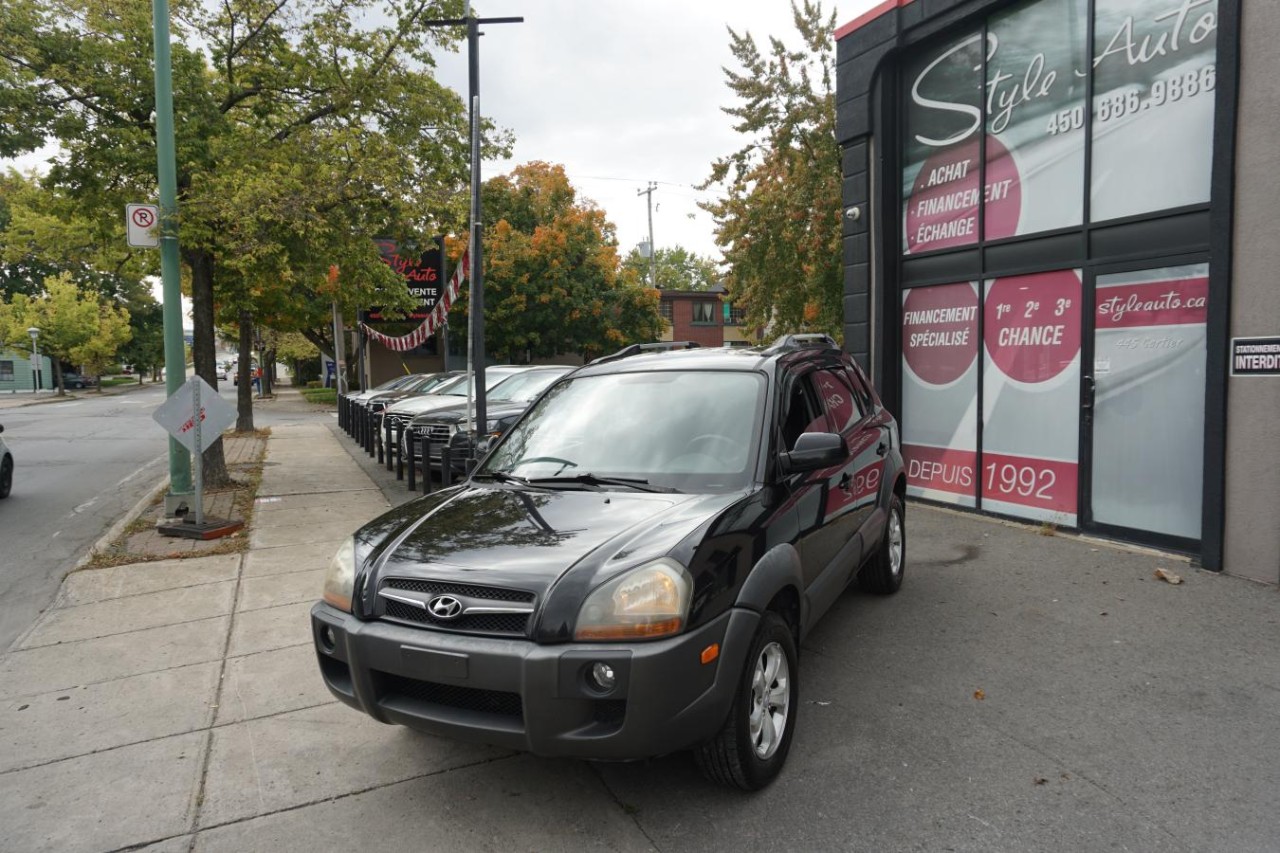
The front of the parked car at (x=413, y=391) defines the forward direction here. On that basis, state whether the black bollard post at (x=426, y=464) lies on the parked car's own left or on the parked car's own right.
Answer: on the parked car's own left

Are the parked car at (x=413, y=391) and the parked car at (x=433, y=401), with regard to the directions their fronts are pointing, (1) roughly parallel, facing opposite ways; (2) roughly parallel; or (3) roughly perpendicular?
roughly parallel

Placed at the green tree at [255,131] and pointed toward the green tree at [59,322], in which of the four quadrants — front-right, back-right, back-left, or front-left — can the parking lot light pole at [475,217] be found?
back-right

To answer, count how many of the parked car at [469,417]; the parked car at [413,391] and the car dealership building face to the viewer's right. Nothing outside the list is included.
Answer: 0

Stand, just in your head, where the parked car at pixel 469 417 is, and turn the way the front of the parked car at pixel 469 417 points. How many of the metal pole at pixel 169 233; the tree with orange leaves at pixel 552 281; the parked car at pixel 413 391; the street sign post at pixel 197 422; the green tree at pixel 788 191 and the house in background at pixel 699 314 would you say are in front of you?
2

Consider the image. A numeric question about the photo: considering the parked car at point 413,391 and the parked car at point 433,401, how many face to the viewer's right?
0

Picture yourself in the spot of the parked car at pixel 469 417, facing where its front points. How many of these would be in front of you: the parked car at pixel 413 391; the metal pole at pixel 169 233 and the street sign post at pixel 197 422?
2

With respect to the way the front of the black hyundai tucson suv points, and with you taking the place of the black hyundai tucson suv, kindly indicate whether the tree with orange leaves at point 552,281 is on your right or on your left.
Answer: on your right

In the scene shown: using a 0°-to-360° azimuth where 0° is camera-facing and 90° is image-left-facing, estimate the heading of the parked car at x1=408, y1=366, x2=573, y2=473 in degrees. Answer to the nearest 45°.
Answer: approximately 45°

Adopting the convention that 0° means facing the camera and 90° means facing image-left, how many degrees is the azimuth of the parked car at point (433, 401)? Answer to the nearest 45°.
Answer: approximately 45°

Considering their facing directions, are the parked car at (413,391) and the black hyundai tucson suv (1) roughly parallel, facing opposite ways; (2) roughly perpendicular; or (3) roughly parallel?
roughly parallel

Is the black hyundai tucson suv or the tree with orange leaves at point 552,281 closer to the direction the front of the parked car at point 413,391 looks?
the black hyundai tucson suv

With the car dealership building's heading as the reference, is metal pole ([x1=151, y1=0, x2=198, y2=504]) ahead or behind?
ahead

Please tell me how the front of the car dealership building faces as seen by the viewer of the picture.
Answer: facing the viewer and to the left of the viewer

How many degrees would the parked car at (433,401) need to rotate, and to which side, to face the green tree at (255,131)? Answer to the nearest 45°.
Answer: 0° — it already faces it
